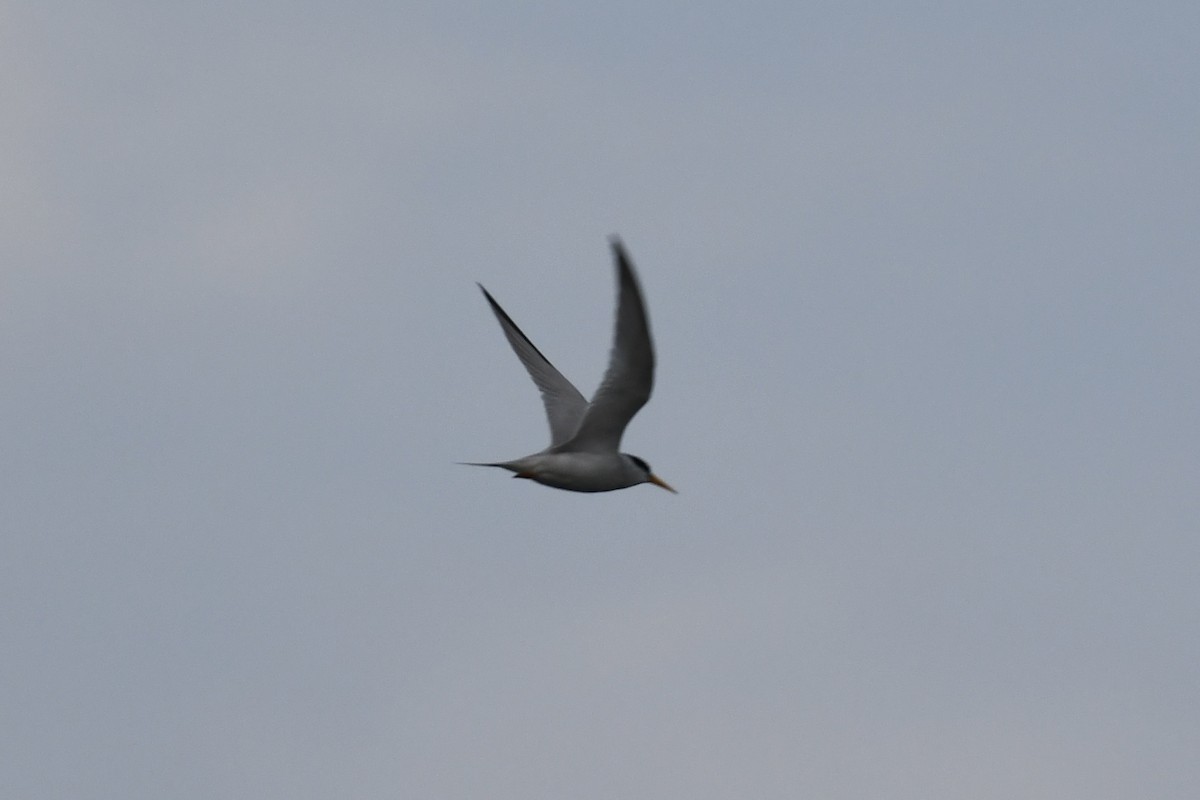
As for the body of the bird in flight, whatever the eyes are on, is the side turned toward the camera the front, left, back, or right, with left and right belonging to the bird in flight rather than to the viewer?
right
